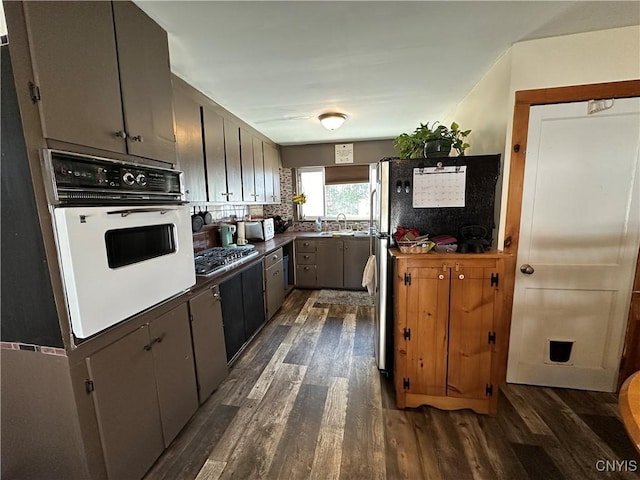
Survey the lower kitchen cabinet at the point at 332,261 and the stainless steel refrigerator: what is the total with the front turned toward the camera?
1

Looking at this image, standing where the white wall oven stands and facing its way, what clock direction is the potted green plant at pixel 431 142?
The potted green plant is roughly at 11 o'clock from the white wall oven.

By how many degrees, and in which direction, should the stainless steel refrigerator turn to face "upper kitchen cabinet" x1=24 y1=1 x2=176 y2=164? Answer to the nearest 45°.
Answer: approximately 45° to its left

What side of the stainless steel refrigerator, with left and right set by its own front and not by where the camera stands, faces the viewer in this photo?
left

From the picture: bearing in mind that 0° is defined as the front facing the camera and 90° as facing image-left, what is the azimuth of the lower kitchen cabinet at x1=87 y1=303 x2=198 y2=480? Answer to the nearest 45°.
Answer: approximately 315°

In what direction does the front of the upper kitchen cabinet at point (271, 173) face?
to the viewer's right

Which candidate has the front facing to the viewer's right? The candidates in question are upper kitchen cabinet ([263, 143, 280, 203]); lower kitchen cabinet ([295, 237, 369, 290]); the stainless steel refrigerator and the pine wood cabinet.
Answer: the upper kitchen cabinet

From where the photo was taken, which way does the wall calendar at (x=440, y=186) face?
toward the camera

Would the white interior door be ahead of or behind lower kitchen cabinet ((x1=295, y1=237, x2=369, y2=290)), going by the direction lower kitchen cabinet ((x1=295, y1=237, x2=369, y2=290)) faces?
ahead

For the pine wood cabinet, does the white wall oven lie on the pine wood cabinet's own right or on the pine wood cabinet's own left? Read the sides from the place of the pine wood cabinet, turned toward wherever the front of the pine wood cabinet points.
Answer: on the pine wood cabinet's own right

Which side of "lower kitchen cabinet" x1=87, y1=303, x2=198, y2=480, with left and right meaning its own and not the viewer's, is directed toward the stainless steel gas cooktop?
left

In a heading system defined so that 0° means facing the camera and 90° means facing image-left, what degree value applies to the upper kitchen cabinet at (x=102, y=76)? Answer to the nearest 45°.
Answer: approximately 315°

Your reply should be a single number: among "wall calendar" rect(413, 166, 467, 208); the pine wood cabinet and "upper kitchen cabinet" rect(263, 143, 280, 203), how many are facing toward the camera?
2
